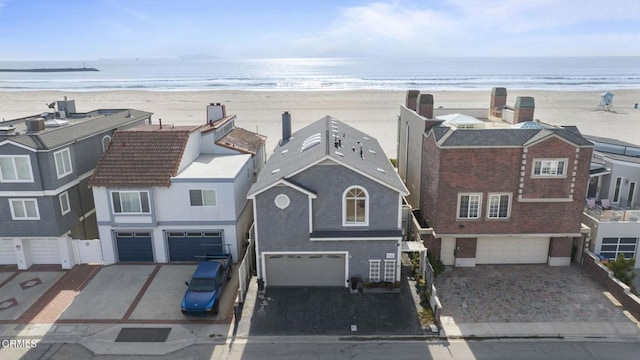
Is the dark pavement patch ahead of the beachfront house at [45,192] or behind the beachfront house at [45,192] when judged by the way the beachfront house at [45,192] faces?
ahead

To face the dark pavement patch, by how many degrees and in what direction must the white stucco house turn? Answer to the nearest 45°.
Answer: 0° — it already faces it

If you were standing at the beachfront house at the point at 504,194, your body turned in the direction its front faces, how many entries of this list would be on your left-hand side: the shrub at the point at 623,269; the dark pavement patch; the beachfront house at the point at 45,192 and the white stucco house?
1

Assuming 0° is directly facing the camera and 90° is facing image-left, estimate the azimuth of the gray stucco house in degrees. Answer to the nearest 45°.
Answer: approximately 0°

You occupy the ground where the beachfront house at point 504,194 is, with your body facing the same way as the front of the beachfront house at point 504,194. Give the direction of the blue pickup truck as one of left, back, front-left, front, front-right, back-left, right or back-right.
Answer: front-right

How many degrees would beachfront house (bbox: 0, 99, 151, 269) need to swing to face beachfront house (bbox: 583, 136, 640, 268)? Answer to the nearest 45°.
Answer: approximately 45° to its left

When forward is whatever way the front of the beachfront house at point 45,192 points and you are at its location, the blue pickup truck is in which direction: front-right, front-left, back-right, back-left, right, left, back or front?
front-left

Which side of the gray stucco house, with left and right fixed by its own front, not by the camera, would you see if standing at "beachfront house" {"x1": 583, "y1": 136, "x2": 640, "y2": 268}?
left

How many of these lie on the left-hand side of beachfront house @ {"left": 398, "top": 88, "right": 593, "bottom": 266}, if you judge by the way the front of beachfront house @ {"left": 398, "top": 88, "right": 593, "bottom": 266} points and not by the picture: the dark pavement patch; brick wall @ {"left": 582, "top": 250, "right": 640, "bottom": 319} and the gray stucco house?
1

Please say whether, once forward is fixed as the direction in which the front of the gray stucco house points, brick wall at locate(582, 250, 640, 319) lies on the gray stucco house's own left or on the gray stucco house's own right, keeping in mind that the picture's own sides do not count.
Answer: on the gray stucco house's own left

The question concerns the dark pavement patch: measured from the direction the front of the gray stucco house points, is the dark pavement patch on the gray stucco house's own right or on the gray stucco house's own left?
on the gray stucco house's own right

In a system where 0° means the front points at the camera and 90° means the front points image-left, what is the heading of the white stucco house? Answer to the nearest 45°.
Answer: approximately 0°
